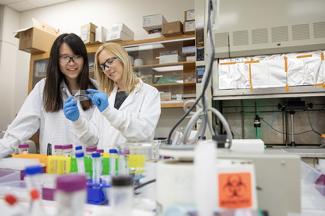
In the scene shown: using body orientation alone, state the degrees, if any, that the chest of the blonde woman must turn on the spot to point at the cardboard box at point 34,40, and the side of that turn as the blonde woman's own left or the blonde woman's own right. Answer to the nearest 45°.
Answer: approximately 90° to the blonde woman's own right

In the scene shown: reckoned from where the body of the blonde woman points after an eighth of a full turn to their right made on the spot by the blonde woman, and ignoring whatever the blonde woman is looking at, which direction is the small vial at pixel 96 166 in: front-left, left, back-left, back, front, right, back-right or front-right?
left

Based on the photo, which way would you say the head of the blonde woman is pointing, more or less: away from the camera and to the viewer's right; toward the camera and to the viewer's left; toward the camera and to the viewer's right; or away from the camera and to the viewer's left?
toward the camera and to the viewer's left

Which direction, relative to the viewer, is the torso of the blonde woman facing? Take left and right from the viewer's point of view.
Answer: facing the viewer and to the left of the viewer

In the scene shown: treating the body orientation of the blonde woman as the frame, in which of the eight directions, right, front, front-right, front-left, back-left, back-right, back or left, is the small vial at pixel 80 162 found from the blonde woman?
front-left

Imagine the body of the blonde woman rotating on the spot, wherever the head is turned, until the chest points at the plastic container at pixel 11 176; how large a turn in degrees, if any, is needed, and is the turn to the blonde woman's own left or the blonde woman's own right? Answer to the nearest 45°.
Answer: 0° — they already face it

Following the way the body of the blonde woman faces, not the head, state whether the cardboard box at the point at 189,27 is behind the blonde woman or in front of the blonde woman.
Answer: behind

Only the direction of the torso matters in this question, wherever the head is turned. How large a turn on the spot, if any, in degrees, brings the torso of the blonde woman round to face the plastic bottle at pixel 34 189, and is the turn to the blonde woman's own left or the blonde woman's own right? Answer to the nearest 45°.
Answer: approximately 45° to the blonde woman's own left

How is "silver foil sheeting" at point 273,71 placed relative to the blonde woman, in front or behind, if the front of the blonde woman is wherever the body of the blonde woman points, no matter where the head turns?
behind

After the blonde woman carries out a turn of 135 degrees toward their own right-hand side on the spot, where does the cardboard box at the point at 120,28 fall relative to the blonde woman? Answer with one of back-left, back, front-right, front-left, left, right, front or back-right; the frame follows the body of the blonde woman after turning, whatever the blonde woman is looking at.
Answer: front

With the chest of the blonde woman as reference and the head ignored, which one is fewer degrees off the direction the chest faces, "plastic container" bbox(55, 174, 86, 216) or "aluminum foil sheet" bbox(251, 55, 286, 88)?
the plastic container

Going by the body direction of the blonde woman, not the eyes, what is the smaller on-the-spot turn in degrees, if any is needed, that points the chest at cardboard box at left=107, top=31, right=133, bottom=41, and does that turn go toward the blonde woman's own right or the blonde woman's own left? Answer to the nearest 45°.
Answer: approximately 135° to the blonde woman's own right

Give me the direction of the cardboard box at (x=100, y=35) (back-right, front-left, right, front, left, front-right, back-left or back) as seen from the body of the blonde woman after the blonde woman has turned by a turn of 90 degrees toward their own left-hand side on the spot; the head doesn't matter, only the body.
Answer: back-left

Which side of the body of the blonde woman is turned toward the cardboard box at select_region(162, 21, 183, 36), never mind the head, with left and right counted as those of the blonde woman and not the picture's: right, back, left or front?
back

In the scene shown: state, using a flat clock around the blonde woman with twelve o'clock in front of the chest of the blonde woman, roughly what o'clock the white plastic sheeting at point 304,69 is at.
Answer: The white plastic sheeting is roughly at 7 o'clock from the blonde woman.
